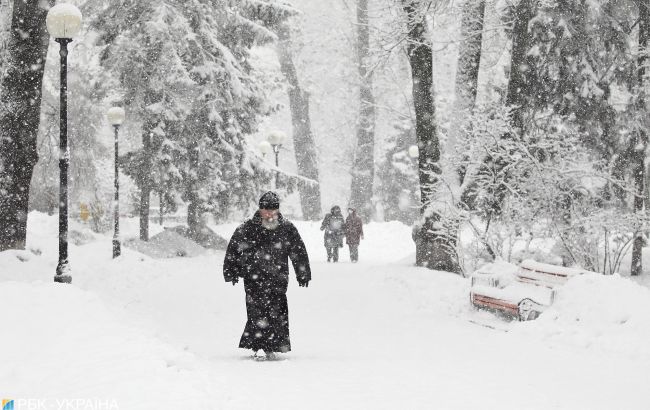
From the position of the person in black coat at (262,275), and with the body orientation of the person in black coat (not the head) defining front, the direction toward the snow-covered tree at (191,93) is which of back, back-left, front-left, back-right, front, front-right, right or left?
back

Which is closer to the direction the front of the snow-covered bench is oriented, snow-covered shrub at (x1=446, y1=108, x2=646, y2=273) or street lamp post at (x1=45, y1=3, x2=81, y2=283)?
the street lamp post

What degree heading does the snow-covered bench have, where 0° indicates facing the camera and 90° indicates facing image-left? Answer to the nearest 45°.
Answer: approximately 45°

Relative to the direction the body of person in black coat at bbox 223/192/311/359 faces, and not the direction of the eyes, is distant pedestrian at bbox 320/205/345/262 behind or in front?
behind

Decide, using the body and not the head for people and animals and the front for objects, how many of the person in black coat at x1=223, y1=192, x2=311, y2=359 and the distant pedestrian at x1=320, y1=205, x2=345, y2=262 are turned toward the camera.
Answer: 2

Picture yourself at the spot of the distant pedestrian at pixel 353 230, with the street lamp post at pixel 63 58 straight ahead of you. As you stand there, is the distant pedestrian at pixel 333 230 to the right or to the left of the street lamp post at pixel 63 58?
right

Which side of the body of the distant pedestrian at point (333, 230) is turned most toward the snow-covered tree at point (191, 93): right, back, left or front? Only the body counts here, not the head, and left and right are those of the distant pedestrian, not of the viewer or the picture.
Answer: right

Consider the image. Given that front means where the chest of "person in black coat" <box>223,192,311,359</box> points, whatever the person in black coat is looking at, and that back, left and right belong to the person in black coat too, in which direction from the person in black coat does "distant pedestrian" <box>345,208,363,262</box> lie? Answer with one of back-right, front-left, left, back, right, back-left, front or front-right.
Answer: back

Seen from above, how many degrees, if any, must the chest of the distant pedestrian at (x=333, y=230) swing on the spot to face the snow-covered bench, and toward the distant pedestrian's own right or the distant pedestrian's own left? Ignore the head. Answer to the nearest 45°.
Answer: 0° — they already face it
